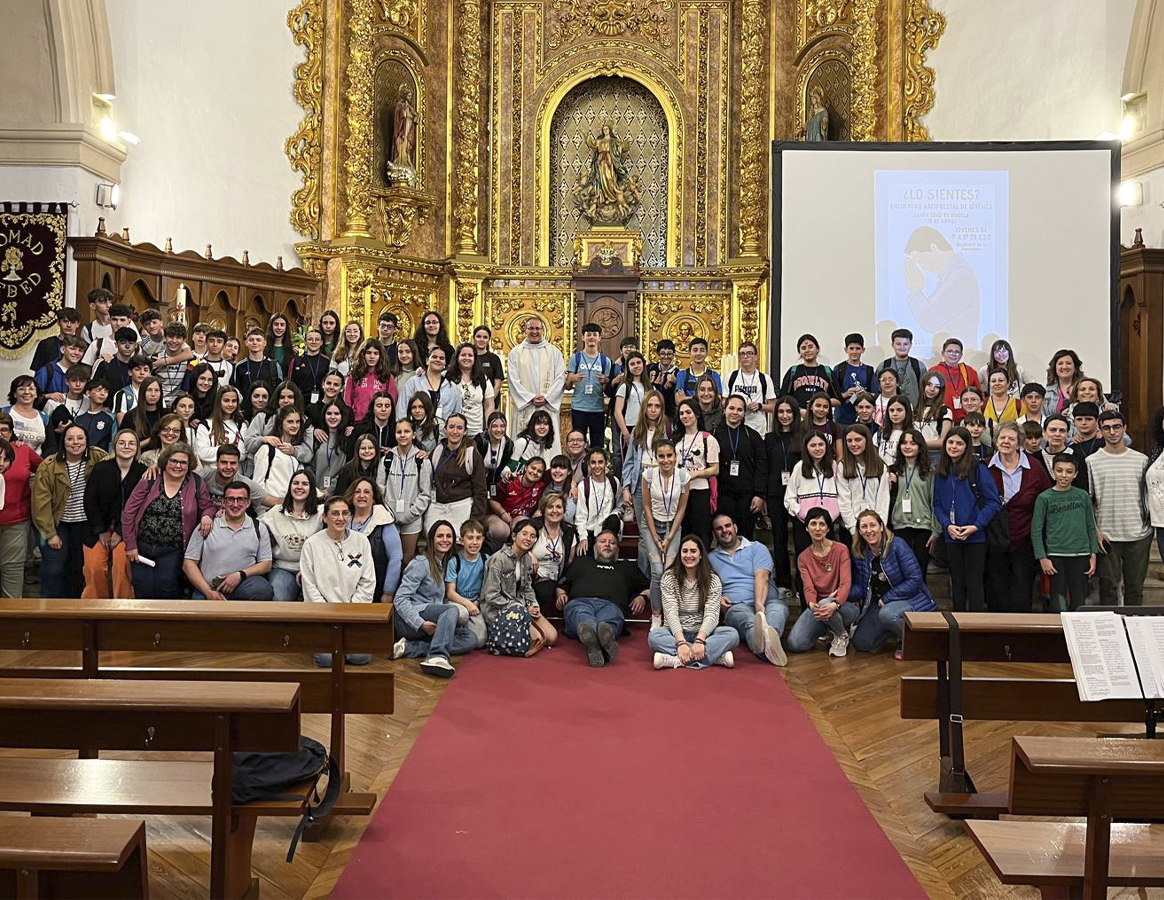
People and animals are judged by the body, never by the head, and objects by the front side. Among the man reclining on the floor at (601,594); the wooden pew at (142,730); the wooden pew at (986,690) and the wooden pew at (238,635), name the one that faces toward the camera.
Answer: the man reclining on the floor

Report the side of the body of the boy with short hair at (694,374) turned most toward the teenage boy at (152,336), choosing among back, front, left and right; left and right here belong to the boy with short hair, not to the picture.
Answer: right

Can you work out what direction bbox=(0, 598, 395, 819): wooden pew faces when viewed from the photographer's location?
facing away from the viewer

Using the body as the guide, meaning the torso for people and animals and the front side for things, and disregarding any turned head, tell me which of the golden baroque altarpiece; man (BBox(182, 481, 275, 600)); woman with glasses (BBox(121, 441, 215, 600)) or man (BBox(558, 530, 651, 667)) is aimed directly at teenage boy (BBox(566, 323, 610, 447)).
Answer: the golden baroque altarpiece

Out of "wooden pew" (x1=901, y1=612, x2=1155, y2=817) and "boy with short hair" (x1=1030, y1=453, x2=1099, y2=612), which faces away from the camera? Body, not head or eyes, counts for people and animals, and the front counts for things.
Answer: the wooden pew

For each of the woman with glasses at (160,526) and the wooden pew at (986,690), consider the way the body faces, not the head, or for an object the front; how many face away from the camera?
1

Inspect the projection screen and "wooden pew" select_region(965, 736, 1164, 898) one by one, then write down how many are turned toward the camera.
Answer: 1

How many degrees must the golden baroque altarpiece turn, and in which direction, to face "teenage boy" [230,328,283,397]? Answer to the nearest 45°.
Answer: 0° — it already faces them

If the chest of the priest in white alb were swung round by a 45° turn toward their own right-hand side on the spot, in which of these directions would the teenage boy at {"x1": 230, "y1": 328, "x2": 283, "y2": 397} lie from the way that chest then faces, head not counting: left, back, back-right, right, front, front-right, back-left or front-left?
front-right

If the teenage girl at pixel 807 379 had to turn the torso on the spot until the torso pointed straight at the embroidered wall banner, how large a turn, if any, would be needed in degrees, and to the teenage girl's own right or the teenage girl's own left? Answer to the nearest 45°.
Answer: approximately 90° to the teenage girl's own right

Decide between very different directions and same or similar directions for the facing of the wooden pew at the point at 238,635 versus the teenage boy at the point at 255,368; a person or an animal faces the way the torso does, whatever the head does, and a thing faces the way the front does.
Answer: very different directions

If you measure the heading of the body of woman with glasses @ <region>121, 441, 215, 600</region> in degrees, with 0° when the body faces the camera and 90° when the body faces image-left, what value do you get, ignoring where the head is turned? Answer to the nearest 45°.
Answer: approximately 0°

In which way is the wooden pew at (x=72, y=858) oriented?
away from the camera

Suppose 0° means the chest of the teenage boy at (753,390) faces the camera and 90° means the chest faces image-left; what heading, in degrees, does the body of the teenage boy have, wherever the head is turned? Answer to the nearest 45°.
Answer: approximately 0°
